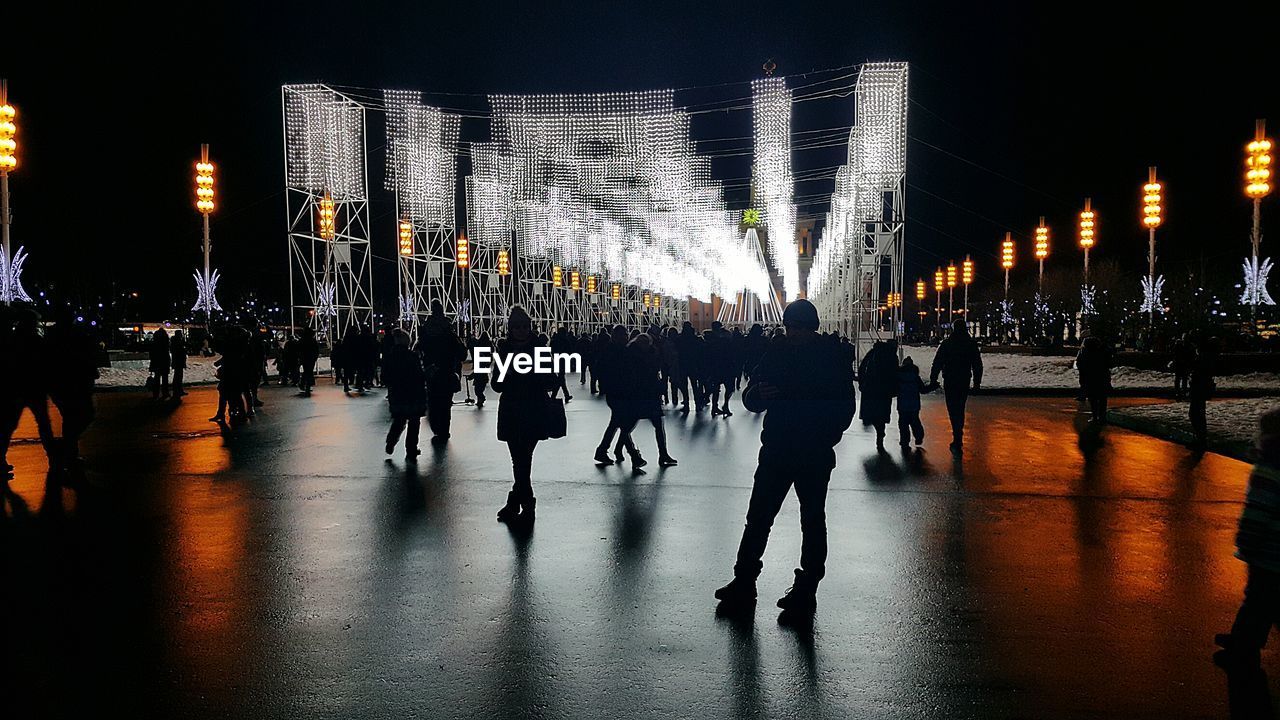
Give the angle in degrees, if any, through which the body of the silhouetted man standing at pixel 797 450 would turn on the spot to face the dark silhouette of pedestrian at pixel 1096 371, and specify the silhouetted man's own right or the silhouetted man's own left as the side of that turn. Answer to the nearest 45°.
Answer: approximately 180°

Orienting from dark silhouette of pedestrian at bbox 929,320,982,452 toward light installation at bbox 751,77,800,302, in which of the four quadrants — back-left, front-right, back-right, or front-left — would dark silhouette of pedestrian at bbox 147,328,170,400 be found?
front-left

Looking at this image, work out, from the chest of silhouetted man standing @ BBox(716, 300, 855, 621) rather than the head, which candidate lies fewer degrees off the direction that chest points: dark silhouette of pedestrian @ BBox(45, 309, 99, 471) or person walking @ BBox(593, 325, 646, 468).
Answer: the dark silhouette of pedestrian

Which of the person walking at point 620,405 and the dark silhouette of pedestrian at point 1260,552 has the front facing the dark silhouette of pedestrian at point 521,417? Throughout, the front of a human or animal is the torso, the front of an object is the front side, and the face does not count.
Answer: the dark silhouette of pedestrian at point 1260,552

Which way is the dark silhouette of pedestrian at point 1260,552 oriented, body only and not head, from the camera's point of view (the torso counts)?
to the viewer's left

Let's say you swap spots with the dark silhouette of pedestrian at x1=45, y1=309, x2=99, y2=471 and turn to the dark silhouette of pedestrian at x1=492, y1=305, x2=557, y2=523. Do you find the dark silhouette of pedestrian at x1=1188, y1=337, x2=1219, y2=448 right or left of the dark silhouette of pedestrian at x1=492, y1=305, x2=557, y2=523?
left

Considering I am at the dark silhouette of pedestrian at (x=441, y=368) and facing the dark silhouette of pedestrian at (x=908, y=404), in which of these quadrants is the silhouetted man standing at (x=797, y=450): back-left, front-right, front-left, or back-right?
front-right

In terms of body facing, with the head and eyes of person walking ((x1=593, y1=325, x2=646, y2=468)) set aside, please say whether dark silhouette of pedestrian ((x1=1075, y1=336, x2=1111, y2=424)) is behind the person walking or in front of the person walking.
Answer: in front
